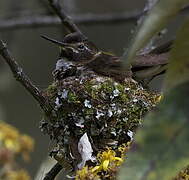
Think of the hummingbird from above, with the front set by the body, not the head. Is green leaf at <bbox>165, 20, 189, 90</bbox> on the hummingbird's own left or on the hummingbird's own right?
on the hummingbird's own left

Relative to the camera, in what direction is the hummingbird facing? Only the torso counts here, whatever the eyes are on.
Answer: to the viewer's left

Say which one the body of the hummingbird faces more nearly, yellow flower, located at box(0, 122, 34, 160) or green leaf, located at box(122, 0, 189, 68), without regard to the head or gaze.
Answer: the yellow flower
